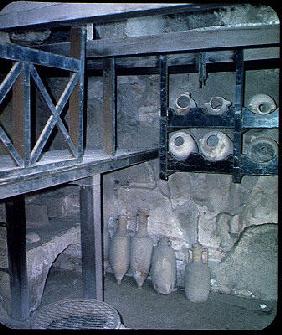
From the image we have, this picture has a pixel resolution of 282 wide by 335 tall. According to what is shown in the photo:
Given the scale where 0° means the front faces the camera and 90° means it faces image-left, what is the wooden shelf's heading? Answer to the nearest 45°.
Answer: approximately 0°

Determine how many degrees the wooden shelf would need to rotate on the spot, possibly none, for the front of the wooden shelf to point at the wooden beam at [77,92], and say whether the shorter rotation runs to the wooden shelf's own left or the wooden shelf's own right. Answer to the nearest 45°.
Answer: approximately 45° to the wooden shelf's own right

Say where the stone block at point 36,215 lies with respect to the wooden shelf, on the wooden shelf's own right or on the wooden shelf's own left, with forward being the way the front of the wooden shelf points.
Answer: on the wooden shelf's own right
